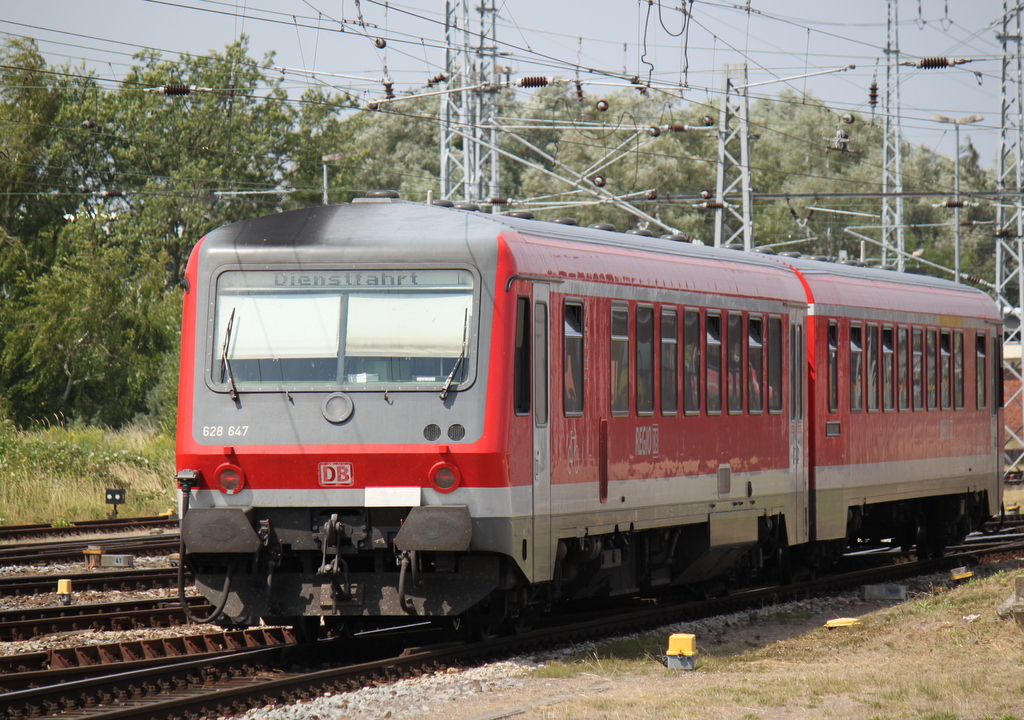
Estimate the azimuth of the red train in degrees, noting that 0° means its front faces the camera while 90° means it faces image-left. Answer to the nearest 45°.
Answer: approximately 0°

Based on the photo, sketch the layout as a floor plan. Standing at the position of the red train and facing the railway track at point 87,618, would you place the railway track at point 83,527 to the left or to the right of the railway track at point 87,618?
right

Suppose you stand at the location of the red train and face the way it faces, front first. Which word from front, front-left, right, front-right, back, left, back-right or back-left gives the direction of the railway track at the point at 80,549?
back-right
